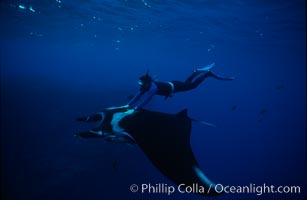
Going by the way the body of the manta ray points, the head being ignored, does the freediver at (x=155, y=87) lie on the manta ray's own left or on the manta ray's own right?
on the manta ray's own right

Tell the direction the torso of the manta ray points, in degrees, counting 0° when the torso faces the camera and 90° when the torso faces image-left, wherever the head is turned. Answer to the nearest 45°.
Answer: approximately 90°
